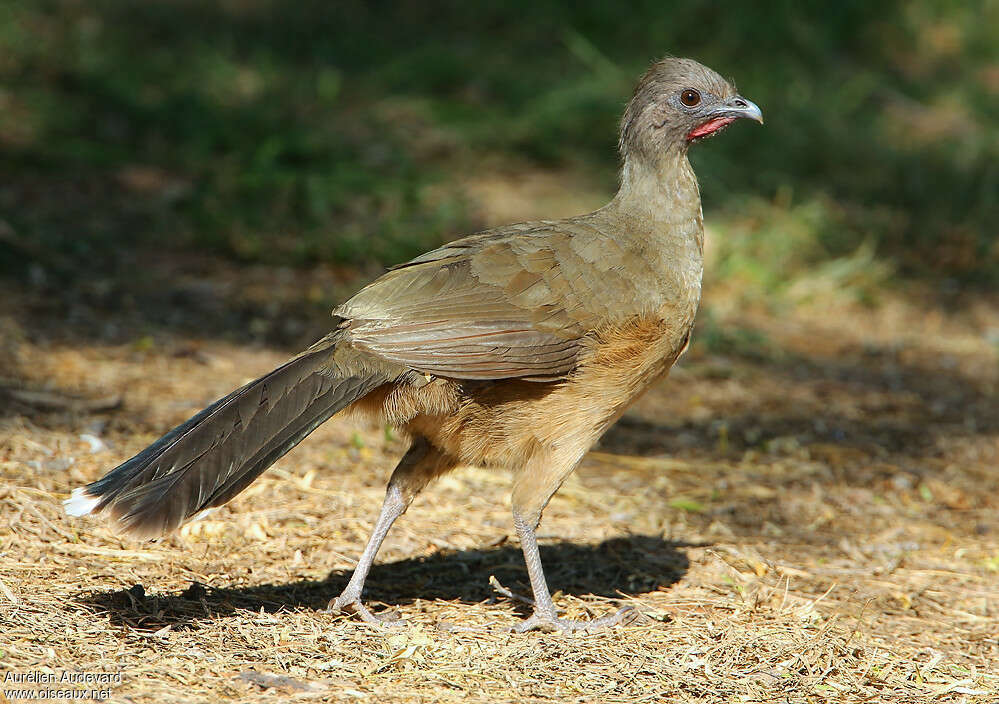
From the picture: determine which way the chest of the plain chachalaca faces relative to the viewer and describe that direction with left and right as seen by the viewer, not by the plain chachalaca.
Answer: facing to the right of the viewer
